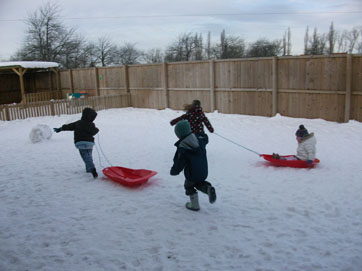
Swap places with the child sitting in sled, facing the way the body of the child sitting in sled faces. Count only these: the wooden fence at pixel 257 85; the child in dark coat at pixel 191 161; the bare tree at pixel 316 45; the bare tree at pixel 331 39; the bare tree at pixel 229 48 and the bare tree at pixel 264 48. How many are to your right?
5

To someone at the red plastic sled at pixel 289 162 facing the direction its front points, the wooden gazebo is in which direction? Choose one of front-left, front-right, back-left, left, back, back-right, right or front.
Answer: front-right

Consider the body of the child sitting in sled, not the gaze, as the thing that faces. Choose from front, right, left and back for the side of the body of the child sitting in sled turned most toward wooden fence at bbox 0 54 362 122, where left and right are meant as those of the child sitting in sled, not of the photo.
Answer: right

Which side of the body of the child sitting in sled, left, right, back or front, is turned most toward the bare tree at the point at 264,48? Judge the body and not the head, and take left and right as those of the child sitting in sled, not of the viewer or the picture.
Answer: right

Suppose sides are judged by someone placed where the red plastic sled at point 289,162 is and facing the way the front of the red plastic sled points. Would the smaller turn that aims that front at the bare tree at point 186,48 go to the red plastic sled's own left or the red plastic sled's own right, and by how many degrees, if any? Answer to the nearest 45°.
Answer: approximately 90° to the red plastic sled's own right

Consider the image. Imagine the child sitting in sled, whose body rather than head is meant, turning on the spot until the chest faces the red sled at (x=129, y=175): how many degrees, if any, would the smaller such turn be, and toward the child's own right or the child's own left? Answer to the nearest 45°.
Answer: approximately 45° to the child's own left

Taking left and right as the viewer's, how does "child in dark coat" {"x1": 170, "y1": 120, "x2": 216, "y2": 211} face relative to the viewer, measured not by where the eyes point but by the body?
facing away from the viewer and to the left of the viewer

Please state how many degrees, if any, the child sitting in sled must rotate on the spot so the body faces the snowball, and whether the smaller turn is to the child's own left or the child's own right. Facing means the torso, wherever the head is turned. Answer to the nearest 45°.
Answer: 0° — they already face it

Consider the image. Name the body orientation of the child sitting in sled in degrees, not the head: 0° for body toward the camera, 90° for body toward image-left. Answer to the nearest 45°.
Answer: approximately 90°

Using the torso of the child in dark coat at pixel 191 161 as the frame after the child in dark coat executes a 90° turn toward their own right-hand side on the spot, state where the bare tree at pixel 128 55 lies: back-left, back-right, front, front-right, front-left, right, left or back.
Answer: front-left

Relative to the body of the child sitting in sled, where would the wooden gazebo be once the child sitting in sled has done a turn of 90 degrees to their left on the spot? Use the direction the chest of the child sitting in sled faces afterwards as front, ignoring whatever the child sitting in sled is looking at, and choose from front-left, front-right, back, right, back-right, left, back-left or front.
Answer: back-right

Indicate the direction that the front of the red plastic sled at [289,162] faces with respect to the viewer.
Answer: facing to the left of the viewer

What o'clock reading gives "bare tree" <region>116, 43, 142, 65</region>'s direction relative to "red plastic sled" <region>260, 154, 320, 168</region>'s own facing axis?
The bare tree is roughly at 2 o'clock from the red plastic sled.

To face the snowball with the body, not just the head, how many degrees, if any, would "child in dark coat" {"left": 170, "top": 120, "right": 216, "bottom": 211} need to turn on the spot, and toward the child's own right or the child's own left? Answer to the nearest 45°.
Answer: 0° — they already face it

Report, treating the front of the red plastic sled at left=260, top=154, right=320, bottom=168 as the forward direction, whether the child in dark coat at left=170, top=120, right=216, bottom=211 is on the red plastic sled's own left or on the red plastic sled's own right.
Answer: on the red plastic sled's own left

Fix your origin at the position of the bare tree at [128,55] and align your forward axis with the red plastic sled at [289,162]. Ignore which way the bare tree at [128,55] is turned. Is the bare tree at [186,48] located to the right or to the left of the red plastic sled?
left

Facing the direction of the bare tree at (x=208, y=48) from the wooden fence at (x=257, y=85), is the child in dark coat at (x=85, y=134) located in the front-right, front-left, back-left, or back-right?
back-left
